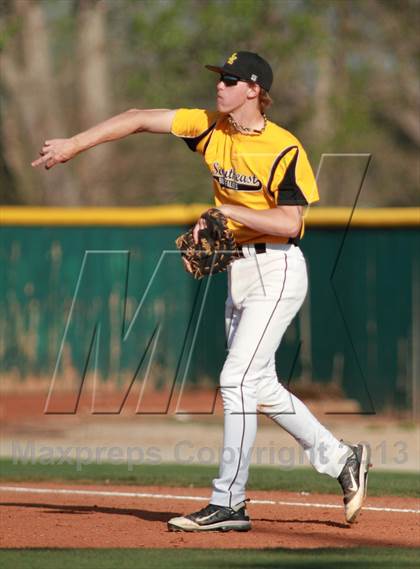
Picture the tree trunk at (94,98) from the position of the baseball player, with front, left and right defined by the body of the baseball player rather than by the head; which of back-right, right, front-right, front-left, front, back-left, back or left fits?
back-right

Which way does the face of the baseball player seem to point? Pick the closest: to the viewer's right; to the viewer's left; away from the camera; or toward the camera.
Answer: to the viewer's left

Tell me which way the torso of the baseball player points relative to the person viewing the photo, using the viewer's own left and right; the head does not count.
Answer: facing the viewer and to the left of the viewer
